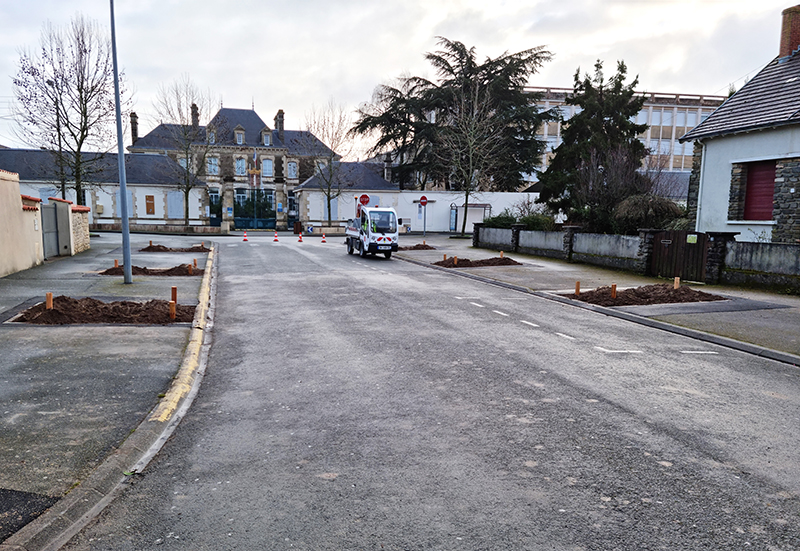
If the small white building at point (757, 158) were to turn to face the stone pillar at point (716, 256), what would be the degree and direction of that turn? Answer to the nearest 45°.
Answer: approximately 45° to its left

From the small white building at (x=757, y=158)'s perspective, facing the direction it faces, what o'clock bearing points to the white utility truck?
The white utility truck is roughly at 1 o'clock from the small white building.

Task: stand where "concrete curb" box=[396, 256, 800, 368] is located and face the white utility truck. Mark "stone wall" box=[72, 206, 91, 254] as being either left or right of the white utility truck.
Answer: left

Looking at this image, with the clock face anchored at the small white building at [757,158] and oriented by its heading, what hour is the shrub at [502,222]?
The shrub is roughly at 2 o'clock from the small white building.

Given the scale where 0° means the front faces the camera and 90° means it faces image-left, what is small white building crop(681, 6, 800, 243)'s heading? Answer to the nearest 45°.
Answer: approximately 45°
